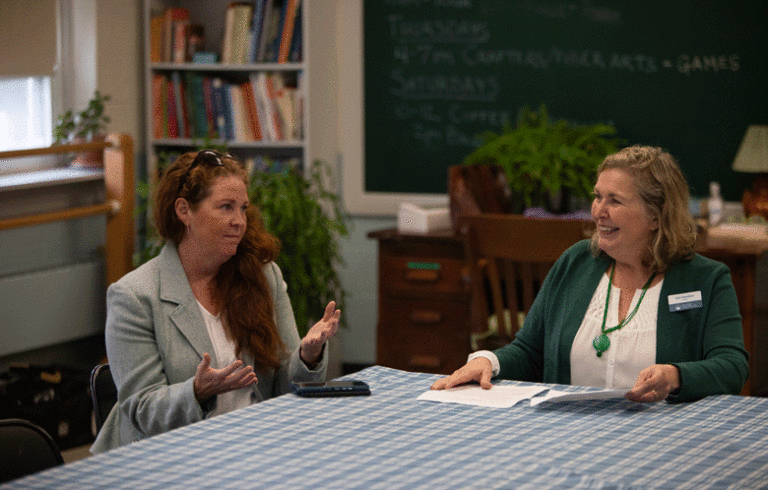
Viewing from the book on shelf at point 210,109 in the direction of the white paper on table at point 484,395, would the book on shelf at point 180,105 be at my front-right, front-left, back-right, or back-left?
back-right

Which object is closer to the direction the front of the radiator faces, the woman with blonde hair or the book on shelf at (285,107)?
the woman with blonde hair

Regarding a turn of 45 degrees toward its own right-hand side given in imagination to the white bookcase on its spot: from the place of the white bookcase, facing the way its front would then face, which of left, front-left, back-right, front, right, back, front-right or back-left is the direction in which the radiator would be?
front

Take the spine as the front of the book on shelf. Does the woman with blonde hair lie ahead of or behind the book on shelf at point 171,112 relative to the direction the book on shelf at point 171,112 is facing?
ahead

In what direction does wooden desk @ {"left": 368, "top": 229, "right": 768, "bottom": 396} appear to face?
toward the camera

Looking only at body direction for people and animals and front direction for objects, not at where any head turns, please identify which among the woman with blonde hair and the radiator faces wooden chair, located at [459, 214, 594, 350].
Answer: the radiator

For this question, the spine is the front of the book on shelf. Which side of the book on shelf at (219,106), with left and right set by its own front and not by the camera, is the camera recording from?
front

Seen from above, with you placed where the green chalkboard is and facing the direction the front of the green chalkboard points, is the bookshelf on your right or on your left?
on your right

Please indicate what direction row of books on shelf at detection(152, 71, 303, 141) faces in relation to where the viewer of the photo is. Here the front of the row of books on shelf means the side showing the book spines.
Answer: facing the viewer

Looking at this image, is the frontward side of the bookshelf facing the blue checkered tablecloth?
yes

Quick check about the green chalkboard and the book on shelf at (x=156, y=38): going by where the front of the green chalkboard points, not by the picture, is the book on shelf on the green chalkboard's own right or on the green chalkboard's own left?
on the green chalkboard's own right

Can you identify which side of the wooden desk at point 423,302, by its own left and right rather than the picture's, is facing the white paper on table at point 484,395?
front

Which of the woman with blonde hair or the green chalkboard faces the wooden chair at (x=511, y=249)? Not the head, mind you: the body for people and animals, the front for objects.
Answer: the green chalkboard

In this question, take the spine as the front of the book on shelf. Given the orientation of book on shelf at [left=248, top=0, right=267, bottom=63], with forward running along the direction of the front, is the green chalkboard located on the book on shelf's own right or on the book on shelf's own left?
on the book on shelf's own left

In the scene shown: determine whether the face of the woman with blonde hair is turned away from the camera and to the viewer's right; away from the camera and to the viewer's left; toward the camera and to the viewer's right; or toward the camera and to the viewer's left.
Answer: toward the camera and to the viewer's left
